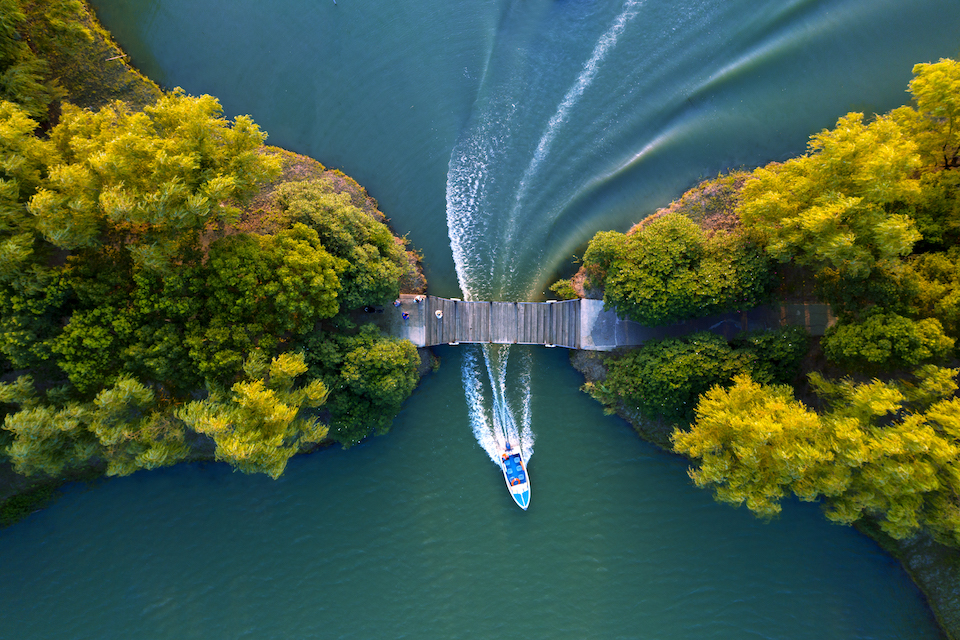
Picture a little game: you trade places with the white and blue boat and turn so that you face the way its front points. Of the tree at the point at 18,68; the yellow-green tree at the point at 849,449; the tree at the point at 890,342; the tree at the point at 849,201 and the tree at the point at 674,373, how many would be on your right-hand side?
1

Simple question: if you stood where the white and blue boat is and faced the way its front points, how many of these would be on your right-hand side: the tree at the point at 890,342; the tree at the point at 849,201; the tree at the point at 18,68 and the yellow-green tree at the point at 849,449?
1

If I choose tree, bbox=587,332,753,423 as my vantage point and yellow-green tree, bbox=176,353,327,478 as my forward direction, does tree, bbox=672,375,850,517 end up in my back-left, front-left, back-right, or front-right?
back-left

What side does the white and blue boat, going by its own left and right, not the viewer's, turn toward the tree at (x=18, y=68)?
right

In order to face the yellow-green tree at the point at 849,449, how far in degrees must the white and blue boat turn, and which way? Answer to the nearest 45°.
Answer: approximately 90° to its left

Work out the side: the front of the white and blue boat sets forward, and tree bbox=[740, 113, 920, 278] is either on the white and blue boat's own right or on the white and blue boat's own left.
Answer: on the white and blue boat's own left

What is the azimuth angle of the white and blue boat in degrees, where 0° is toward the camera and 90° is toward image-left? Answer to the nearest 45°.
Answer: approximately 0°

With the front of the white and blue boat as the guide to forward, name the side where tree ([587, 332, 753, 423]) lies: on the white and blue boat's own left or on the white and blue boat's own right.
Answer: on the white and blue boat's own left

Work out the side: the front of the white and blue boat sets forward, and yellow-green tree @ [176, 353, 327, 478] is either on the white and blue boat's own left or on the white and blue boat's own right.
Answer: on the white and blue boat's own right

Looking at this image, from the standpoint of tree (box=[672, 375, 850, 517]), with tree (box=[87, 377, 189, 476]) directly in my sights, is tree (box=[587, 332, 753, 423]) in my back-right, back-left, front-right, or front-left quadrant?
front-right
